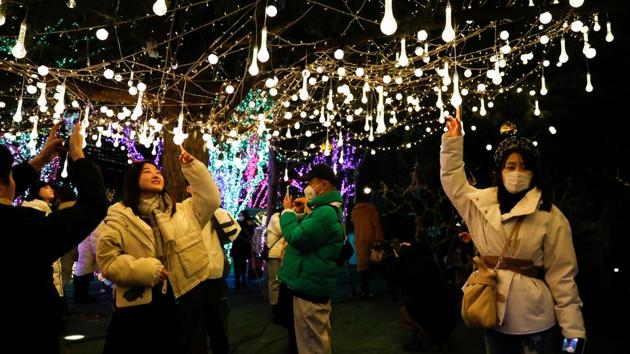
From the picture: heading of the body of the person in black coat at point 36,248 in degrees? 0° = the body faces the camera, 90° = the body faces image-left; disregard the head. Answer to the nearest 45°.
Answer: approximately 225°

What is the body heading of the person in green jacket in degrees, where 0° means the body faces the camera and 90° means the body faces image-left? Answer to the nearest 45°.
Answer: approximately 90°

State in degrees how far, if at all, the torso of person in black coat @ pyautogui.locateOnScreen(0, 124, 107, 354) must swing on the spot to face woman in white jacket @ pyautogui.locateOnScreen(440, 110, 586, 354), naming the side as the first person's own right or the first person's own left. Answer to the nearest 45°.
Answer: approximately 45° to the first person's own right

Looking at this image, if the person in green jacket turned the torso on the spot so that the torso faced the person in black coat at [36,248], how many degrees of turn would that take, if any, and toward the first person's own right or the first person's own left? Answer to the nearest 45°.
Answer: approximately 45° to the first person's own left

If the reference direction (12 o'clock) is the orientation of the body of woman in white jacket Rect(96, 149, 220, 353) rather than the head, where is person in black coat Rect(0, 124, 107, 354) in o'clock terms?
The person in black coat is roughly at 2 o'clock from the woman in white jacket.

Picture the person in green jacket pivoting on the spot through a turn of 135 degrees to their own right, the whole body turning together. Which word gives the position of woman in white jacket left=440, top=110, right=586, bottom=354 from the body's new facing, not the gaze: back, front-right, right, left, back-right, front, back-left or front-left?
right
